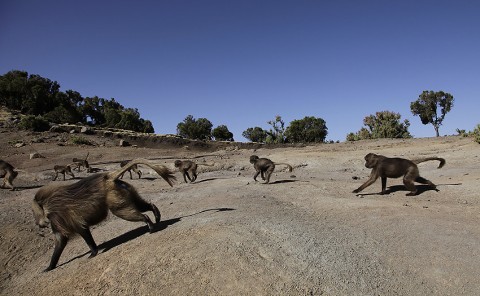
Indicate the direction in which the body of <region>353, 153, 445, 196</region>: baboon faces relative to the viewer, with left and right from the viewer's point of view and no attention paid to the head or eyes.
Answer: facing to the left of the viewer

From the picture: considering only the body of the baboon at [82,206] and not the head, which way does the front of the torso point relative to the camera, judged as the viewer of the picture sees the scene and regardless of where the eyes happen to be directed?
to the viewer's left

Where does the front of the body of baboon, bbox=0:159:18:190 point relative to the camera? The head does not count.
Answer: to the viewer's left

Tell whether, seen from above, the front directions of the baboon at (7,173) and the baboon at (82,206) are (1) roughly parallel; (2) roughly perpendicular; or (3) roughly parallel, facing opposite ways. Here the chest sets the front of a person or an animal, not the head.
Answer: roughly parallel

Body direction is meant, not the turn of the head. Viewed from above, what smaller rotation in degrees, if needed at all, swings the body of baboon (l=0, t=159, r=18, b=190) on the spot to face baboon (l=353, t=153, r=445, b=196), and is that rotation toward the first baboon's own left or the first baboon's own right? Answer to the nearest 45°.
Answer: approximately 135° to the first baboon's own left

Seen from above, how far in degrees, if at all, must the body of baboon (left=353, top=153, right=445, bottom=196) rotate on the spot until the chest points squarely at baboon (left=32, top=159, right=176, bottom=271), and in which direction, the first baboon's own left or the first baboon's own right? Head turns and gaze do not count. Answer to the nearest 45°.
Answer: approximately 45° to the first baboon's own left

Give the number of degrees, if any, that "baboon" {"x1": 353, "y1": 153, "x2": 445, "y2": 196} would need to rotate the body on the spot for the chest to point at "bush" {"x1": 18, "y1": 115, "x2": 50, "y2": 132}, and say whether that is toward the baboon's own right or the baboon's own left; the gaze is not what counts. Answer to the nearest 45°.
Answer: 0° — it already faces it

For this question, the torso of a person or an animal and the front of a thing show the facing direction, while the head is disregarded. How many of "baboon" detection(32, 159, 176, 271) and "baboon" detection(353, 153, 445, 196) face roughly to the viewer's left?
2

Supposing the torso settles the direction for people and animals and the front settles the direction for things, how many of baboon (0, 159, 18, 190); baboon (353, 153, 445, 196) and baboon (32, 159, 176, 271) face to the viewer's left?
3

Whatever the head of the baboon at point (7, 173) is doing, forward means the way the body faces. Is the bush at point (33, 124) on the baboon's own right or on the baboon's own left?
on the baboon's own right
